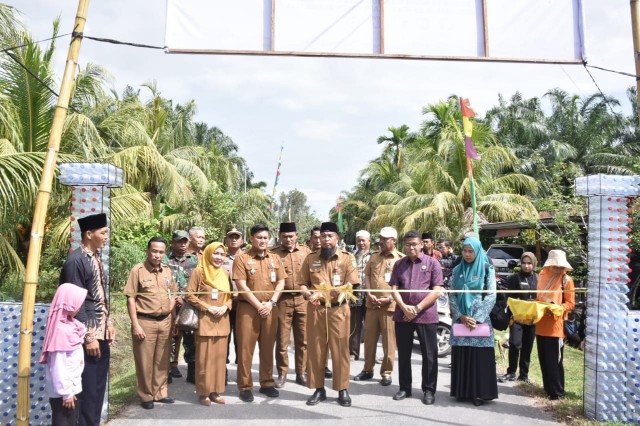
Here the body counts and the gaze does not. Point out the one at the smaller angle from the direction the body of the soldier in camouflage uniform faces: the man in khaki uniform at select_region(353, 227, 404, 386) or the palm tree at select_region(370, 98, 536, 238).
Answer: the man in khaki uniform

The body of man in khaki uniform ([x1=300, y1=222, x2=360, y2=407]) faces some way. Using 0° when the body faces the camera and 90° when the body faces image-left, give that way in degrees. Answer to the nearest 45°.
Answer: approximately 0°

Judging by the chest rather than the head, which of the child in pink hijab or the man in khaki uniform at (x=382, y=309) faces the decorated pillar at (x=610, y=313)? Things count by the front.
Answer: the child in pink hijab

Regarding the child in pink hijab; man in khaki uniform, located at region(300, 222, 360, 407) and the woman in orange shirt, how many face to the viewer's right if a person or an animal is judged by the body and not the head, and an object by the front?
1

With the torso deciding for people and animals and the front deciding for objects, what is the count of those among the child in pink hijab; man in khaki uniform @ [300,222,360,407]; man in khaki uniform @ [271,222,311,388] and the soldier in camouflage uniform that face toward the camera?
3

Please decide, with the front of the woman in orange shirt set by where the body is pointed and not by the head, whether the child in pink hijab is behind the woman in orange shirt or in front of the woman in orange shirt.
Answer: in front

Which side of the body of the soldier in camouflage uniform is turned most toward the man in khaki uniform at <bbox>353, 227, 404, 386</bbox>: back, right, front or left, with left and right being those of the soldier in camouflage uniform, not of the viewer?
left

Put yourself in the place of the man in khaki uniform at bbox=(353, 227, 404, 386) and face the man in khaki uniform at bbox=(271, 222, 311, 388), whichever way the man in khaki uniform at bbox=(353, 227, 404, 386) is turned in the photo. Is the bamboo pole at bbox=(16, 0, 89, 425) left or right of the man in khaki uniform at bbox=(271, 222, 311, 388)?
left
